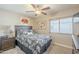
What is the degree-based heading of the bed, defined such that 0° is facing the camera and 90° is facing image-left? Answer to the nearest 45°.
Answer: approximately 315°

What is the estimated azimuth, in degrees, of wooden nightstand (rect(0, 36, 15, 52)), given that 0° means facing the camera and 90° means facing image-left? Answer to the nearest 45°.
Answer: approximately 315°

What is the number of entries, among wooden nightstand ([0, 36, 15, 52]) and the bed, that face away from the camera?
0
